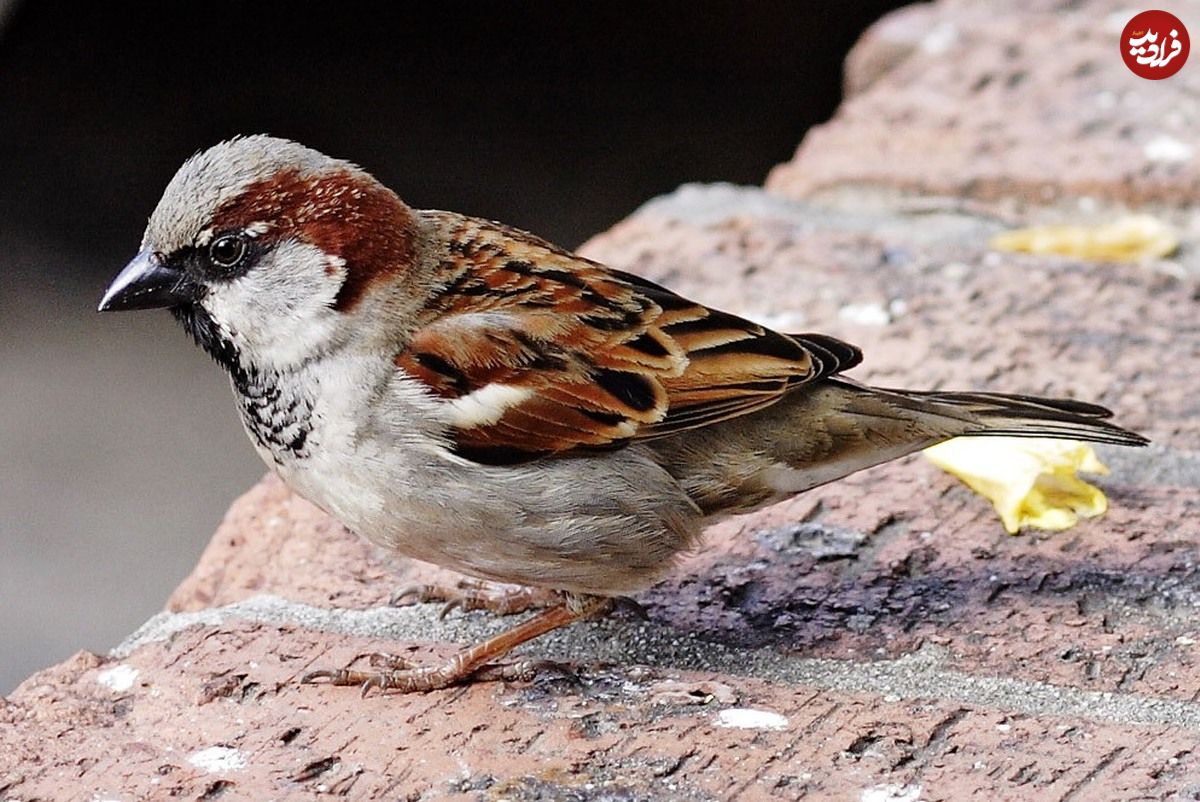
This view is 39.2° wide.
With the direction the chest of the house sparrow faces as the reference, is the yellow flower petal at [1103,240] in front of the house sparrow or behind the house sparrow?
behind

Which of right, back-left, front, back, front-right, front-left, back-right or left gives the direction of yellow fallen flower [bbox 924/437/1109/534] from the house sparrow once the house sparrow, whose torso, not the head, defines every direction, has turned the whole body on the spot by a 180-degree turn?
front

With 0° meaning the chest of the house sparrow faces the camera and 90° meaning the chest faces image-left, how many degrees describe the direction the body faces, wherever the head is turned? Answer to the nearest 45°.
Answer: approximately 90°
